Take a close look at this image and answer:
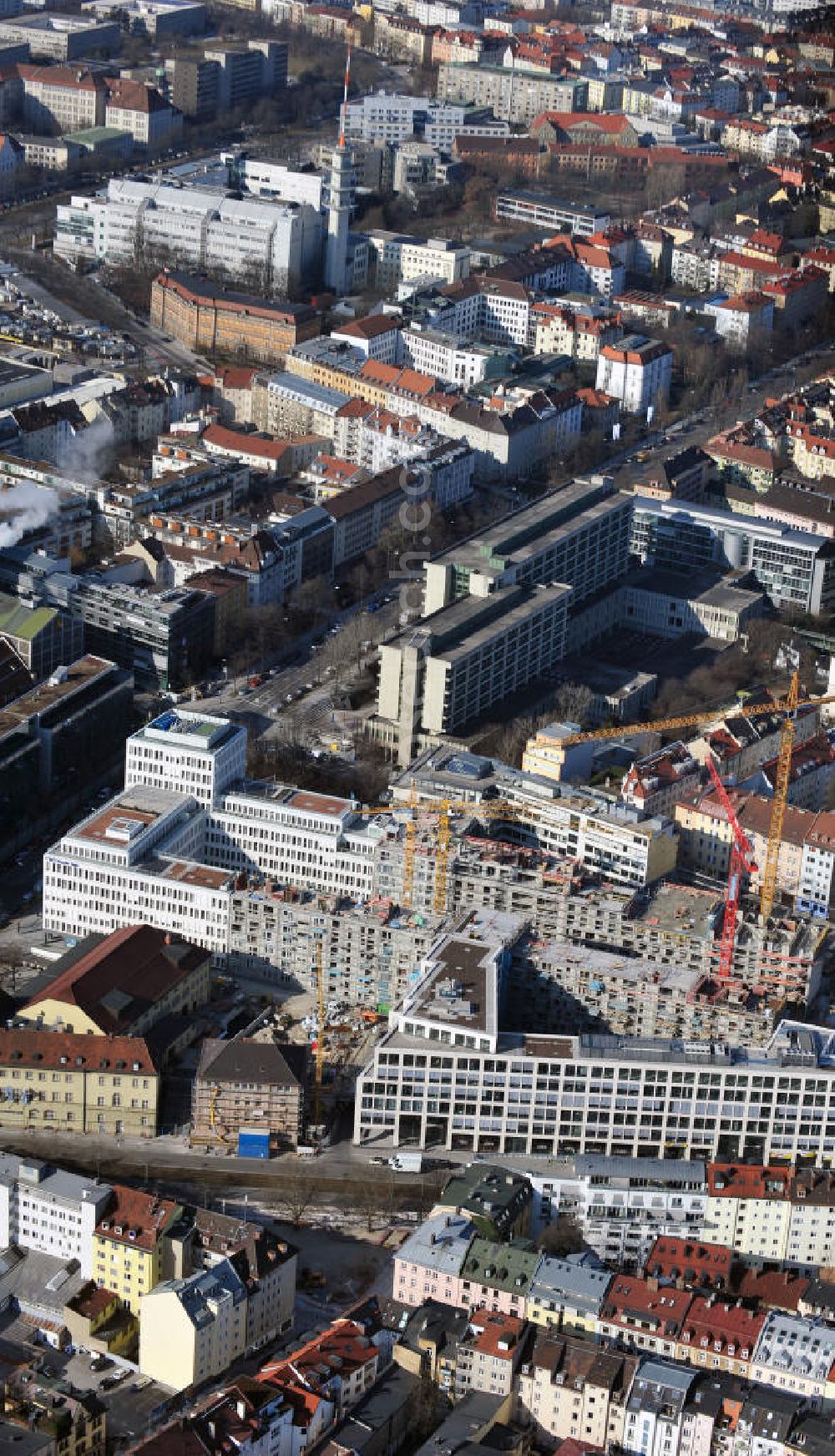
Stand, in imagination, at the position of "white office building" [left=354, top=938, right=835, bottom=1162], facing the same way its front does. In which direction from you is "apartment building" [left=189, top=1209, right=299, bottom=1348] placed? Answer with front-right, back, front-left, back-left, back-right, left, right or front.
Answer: front-right

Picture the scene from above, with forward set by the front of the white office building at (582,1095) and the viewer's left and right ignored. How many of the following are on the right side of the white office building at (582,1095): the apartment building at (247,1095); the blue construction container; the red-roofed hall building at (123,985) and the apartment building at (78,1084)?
4

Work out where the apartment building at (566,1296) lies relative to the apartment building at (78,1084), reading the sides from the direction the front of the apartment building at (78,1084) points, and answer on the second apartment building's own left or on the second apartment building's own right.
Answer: on the second apartment building's own left

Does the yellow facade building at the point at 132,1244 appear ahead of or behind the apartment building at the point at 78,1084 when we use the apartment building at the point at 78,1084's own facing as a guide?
ahead

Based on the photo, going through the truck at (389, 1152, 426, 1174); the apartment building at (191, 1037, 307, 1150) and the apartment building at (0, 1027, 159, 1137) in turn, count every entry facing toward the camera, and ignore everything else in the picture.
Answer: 2

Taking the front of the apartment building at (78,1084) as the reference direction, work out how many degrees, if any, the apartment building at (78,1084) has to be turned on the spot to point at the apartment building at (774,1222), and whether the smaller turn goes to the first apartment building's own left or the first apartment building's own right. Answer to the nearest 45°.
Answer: approximately 90° to the first apartment building's own left

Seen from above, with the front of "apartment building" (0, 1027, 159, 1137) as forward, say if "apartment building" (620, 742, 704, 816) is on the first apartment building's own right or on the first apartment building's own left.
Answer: on the first apartment building's own left

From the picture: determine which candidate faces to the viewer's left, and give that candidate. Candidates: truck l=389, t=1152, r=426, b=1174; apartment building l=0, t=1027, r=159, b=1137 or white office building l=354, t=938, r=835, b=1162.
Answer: the truck

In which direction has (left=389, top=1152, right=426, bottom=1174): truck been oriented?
to the viewer's left

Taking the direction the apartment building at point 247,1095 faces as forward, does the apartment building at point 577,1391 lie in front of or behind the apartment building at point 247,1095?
in front
